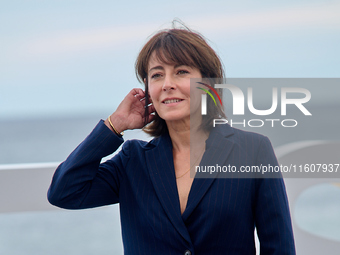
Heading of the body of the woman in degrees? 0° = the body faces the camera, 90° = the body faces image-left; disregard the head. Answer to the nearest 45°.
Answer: approximately 0°
